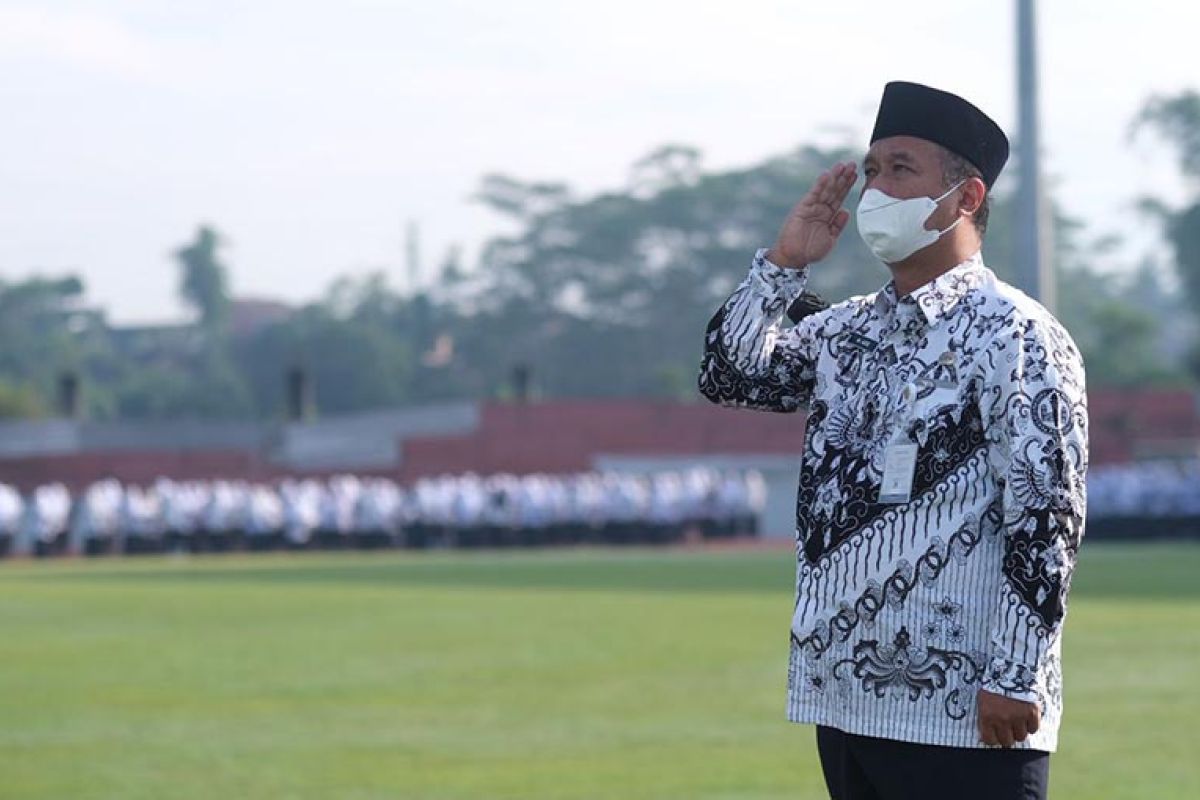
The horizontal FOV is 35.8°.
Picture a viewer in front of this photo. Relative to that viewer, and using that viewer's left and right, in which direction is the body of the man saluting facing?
facing the viewer and to the left of the viewer

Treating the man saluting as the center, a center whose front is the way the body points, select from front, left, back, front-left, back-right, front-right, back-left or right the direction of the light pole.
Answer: back-right
